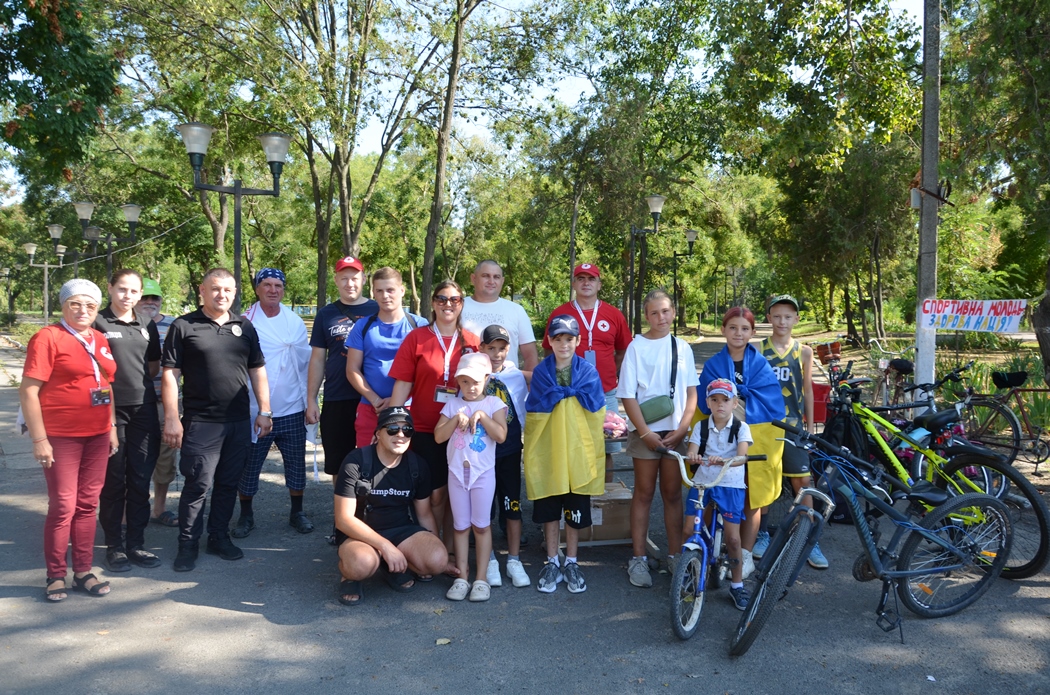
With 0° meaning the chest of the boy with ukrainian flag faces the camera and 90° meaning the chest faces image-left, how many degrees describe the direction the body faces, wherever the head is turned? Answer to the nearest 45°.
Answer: approximately 0°

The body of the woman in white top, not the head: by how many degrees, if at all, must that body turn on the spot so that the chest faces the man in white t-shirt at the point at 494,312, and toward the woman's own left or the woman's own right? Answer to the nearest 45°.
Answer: approximately 135° to the woman's own right

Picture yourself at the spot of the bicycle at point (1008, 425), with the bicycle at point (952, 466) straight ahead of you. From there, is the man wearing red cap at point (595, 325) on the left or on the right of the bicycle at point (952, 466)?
right

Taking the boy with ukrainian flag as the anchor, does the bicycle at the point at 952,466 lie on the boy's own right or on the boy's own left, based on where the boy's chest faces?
on the boy's own left
